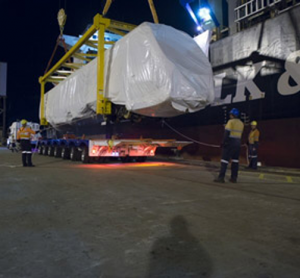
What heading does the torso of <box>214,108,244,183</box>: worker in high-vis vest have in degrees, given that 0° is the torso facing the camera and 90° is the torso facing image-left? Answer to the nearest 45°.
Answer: approximately 135°

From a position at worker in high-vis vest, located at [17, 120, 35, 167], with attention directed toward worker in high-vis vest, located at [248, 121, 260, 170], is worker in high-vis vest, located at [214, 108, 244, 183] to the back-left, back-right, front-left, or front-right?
front-right

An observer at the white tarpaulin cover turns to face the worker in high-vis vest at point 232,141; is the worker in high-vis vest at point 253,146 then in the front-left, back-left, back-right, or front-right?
front-left

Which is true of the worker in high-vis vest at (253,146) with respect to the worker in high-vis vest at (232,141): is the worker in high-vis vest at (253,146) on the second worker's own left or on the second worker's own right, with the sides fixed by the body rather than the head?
on the second worker's own right
